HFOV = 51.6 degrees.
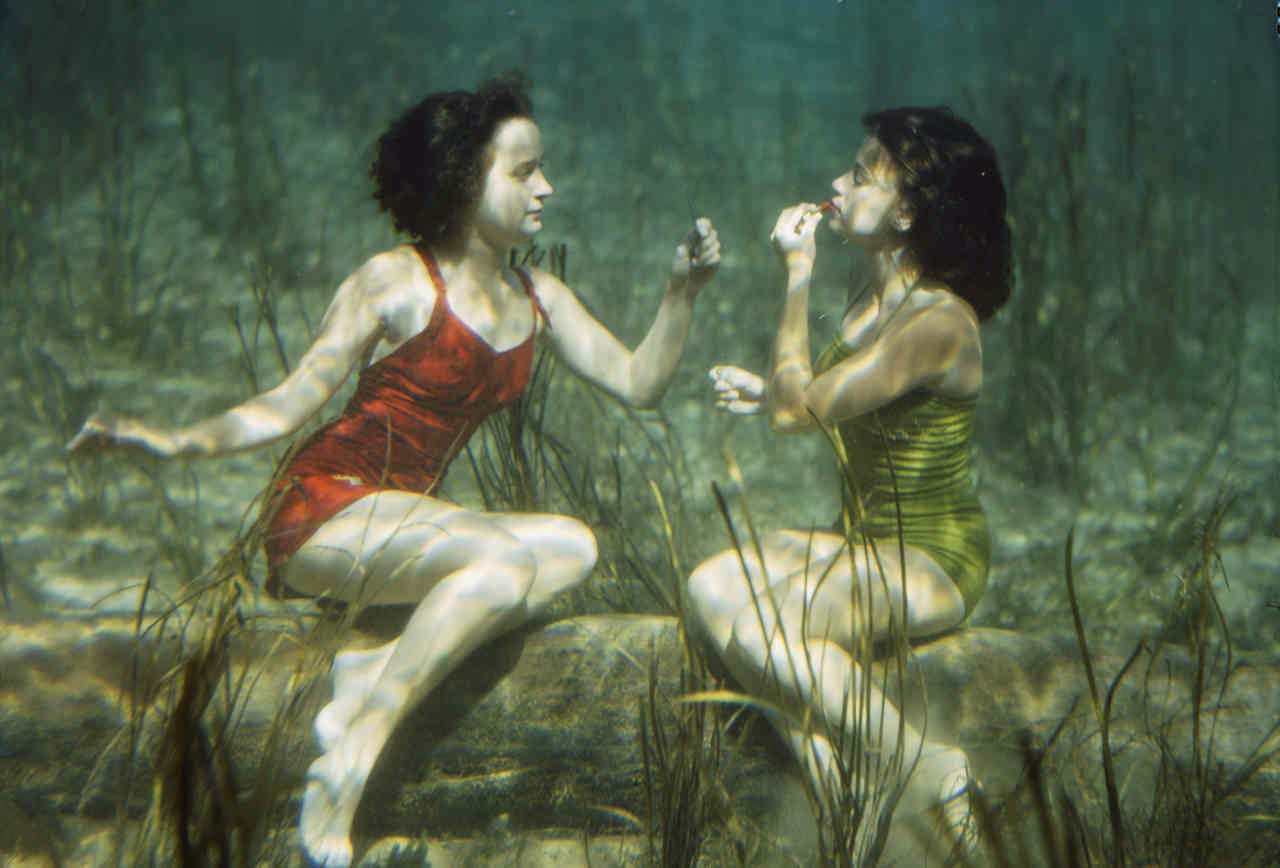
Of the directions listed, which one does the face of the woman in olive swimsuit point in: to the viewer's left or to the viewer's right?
to the viewer's left

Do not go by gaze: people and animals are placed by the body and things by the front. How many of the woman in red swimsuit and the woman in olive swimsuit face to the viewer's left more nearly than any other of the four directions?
1

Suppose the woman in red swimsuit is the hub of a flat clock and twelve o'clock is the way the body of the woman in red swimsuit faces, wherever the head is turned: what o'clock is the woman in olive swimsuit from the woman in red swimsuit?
The woman in olive swimsuit is roughly at 11 o'clock from the woman in red swimsuit.

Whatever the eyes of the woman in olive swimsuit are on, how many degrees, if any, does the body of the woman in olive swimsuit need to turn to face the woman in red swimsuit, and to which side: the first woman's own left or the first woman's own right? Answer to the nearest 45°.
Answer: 0° — they already face them

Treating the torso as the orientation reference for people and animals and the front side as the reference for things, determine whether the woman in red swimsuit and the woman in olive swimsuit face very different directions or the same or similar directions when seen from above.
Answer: very different directions

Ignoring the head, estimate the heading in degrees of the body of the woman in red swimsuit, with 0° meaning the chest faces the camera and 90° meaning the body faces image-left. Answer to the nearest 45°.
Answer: approximately 315°

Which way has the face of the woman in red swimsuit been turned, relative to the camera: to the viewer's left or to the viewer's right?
to the viewer's right

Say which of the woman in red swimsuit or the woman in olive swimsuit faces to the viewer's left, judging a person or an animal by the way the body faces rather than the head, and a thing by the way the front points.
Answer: the woman in olive swimsuit

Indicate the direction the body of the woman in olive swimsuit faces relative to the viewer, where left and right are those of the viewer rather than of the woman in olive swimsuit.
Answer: facing to the left of the viewer
